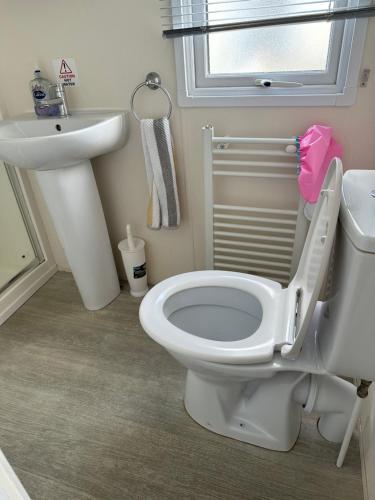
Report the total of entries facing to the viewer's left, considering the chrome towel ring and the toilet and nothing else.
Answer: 1

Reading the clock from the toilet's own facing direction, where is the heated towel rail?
The heated towel rail is roughly at 3 o'clock from the toilet.

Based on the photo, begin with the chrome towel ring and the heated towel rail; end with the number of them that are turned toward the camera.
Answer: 2

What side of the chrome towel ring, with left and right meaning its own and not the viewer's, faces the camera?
front

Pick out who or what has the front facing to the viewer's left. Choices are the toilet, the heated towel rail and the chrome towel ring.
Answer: the toilet

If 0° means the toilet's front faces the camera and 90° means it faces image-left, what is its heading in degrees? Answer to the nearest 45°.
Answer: approximately 90°

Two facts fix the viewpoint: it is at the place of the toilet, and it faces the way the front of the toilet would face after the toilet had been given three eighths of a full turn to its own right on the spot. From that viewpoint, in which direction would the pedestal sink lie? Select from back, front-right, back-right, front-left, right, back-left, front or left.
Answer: left

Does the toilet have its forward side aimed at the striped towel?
no

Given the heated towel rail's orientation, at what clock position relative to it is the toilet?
The toilet is roughly at 12 o'clock from the heated towel rail.

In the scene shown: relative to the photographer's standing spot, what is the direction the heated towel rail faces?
facing the viewer

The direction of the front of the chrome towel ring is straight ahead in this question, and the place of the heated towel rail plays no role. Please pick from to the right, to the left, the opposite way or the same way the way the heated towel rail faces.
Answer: the same way

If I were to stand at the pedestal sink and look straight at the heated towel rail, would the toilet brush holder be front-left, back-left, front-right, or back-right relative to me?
front-left

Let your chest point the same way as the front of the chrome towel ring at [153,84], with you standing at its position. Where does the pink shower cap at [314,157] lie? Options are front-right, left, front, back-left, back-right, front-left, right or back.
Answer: front-left

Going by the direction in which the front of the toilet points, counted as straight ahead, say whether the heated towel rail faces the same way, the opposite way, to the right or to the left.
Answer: to the left

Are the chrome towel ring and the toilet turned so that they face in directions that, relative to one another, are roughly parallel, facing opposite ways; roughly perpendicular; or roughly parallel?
roughly perpendicular

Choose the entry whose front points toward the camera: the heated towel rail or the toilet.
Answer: the heated towel rail

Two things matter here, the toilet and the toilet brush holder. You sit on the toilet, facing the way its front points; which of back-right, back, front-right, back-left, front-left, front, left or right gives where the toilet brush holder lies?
front-right
